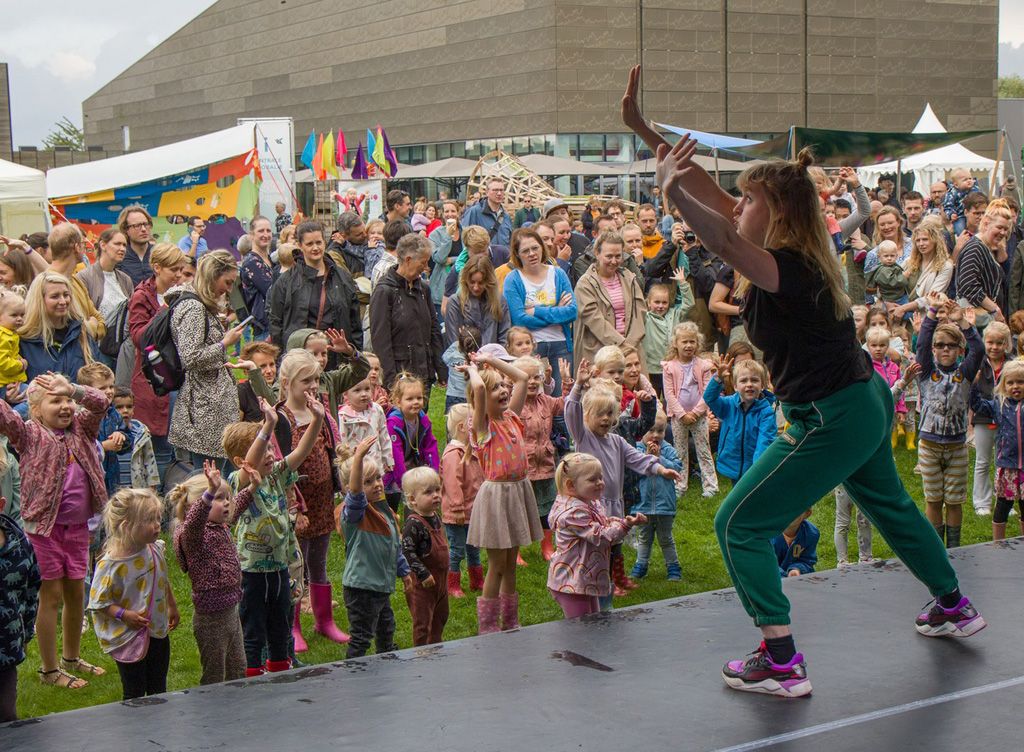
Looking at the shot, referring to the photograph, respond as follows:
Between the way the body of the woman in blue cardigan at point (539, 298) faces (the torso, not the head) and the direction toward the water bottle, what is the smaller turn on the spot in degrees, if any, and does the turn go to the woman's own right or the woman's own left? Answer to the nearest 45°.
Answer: approximately 45° to the woman's own right

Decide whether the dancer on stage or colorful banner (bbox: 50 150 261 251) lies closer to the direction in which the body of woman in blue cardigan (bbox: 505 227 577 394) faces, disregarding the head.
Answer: the dancer on stage

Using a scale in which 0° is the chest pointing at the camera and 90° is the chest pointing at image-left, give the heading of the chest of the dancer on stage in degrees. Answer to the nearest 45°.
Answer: approximately 90°

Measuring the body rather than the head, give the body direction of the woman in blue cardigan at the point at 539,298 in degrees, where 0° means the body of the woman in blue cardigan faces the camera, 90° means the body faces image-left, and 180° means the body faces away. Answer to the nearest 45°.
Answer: approximately 0°

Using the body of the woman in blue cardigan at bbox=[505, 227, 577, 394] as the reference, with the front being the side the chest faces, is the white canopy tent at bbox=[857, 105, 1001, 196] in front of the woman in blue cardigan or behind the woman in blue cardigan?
behind

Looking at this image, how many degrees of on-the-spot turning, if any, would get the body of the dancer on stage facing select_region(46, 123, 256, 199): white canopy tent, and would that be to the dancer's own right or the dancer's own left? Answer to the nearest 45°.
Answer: approximately 45° to the dancer's own right

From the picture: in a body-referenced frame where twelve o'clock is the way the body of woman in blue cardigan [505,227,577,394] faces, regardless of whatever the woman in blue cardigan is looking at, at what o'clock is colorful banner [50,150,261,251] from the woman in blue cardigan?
The colorful banner is roughly at 5 o'clock from the woman in blue cardigan.

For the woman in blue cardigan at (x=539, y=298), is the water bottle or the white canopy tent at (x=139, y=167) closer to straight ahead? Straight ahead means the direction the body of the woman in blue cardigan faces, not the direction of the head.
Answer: the water bottle

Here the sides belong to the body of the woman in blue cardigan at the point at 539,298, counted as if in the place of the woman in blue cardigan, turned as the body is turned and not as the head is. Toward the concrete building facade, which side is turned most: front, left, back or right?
back

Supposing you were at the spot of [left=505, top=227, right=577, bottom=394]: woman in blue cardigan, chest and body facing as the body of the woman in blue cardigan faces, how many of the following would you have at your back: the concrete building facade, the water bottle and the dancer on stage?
1

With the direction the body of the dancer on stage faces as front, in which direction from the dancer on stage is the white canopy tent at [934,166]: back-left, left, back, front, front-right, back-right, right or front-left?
right
